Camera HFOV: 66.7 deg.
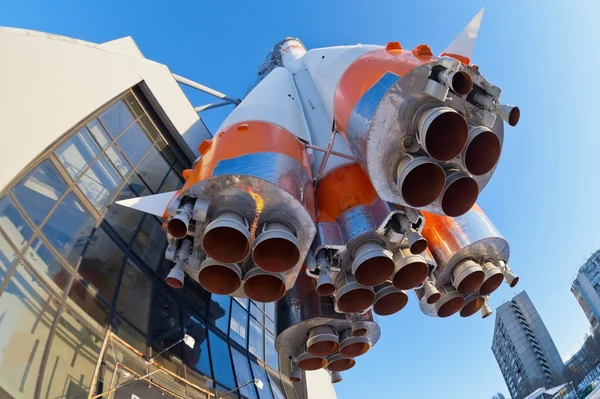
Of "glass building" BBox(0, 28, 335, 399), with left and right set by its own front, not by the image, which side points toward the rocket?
front

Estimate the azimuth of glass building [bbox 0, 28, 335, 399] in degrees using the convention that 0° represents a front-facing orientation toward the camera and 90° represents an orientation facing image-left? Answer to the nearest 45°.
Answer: approximately 315°
